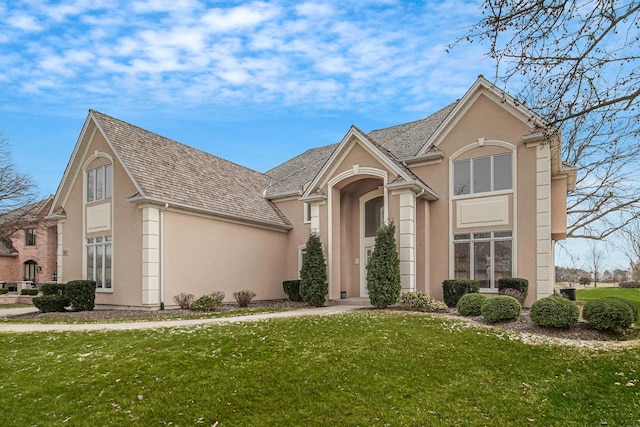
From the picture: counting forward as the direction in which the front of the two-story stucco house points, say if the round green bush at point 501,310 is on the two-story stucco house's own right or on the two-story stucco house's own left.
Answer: on the two-story stucco house's own left

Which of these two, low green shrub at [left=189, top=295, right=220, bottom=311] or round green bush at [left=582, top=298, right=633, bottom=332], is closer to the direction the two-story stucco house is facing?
the low green shrub

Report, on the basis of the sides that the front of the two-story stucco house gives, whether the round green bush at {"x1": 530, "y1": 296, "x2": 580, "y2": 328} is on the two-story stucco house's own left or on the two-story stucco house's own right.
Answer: on the two-story stucco house's own left

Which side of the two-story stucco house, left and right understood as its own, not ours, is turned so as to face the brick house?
right

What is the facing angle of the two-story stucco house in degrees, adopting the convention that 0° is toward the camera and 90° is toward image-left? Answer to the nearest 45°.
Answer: approximately 45°
